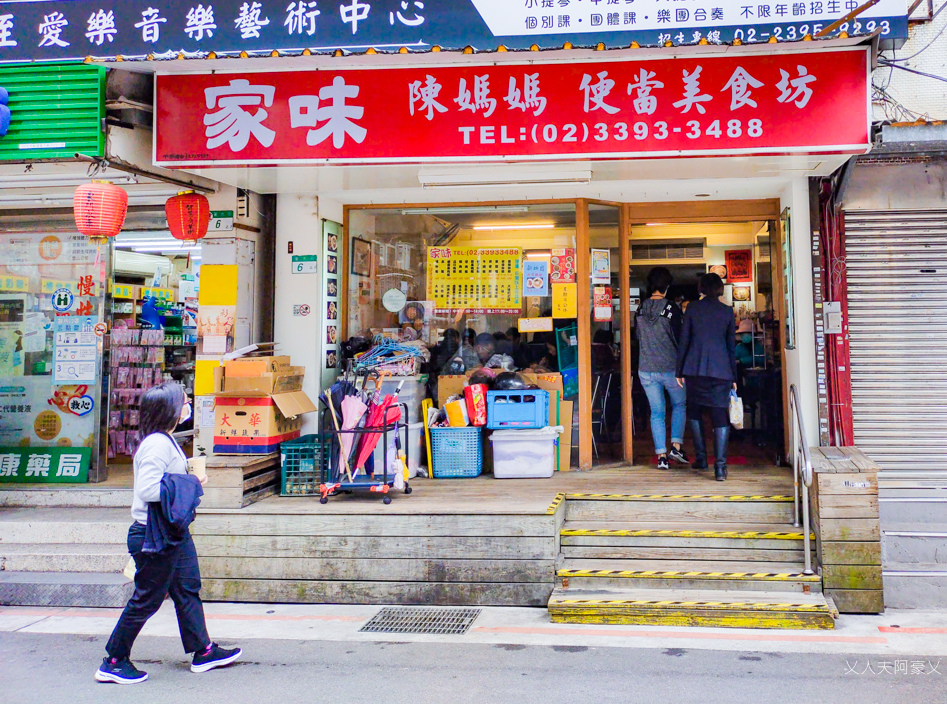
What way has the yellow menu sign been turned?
toward the camera

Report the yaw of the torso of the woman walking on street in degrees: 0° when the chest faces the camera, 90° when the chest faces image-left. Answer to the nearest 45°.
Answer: approximately 270°

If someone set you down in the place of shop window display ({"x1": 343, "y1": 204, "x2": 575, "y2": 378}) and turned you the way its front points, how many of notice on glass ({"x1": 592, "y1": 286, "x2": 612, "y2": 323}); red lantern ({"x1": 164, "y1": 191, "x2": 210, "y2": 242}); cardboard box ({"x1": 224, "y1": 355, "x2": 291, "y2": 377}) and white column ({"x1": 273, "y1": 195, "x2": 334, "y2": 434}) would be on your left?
1

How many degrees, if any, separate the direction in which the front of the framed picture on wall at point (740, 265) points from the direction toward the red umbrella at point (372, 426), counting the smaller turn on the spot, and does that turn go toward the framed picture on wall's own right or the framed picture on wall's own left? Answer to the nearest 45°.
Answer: approximately 45° to the framed picture on wall's own right

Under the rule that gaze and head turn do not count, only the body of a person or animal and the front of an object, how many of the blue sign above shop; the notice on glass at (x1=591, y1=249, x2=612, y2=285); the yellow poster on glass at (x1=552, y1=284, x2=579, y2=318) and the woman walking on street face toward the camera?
3

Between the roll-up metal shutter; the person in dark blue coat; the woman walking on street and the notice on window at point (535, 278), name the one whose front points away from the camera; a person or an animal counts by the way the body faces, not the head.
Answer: the person in dark blue coat

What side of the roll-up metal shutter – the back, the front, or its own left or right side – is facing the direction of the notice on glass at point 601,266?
right

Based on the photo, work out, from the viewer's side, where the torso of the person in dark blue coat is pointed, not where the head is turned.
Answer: away from the camera

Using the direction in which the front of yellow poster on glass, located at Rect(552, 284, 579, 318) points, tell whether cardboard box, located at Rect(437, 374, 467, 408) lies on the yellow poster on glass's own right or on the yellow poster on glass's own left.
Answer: on the yellow poster on glass's own right

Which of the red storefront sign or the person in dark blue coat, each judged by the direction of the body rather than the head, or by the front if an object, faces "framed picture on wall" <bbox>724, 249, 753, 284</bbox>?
the person in dark blue coat

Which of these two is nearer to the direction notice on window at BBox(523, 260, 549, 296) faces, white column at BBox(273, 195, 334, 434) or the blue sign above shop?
the blue sign above shop

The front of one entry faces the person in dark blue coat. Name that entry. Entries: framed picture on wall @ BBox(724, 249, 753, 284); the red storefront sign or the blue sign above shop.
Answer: the framed picture on wall

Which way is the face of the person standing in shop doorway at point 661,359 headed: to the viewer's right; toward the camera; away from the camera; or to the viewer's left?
away from the camera

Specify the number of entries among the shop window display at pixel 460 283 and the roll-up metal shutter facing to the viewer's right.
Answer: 0

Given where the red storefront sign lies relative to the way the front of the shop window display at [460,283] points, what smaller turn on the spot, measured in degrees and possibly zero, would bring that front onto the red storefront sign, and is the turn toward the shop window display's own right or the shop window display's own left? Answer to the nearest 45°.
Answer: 0° — it already faces it

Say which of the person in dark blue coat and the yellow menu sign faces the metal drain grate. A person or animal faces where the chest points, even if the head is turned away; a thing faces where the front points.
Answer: the yellow menu sign

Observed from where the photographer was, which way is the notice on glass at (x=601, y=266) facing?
facing the viewer

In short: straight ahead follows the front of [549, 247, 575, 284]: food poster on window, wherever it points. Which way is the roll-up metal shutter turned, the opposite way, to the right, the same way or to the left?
the same way

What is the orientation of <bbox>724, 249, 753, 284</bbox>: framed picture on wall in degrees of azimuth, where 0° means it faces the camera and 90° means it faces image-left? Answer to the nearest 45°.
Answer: approximately 0°
